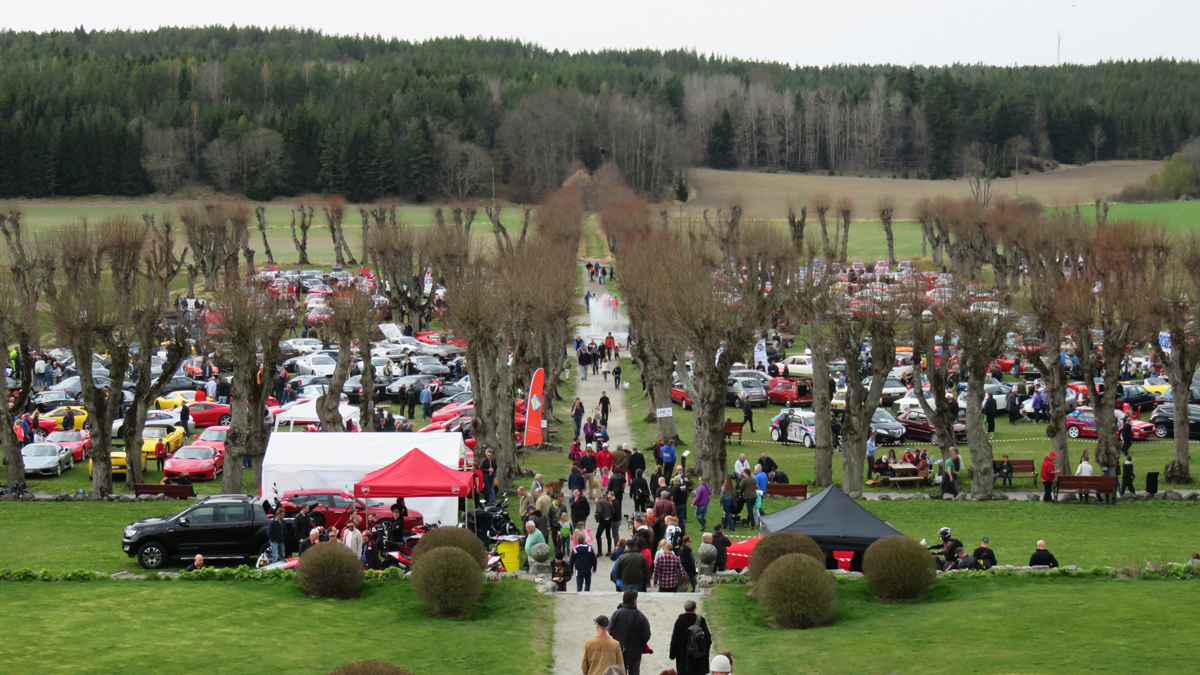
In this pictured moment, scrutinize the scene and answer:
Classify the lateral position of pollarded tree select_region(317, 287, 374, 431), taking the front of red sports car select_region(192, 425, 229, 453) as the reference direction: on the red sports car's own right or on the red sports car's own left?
on the red sports car's own left

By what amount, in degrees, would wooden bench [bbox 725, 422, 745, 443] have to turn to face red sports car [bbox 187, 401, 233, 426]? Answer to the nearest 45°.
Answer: approximately 90° to its left

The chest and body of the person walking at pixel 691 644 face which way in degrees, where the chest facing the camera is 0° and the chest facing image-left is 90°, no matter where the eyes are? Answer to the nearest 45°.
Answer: approximately 180°

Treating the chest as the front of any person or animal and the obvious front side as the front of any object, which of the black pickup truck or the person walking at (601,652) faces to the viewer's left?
the black pickup truck

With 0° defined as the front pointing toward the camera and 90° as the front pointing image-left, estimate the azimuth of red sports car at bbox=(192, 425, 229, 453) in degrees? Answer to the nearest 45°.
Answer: approximately 45°

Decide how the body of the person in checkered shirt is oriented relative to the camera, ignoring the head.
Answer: away from the camera

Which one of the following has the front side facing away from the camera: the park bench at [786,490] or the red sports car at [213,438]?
the park bench
